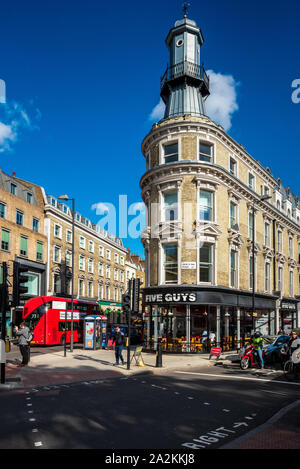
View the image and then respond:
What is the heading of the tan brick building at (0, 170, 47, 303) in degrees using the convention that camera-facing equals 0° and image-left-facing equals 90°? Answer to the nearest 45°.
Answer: approximately 315°

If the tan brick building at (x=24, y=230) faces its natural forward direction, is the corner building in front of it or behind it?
in front

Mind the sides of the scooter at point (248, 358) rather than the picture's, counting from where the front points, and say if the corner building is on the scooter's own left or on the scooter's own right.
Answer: on the scooter's own right

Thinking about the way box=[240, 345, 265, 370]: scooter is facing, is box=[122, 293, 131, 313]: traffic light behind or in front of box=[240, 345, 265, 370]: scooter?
in front

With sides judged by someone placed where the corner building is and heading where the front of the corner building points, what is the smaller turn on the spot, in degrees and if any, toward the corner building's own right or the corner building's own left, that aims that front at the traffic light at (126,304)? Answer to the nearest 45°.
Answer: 0° — it already faces it

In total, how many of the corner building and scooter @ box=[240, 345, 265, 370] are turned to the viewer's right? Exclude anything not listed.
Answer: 0

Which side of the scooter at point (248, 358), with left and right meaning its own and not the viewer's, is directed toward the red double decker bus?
right

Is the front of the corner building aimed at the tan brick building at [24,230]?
no

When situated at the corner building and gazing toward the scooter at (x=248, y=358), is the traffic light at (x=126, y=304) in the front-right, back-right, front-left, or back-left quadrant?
front-right

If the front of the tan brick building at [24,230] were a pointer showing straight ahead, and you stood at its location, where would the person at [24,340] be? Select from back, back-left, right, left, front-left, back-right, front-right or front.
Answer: front-right

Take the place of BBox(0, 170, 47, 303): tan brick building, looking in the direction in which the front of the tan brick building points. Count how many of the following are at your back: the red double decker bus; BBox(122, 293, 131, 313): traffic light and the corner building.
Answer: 0

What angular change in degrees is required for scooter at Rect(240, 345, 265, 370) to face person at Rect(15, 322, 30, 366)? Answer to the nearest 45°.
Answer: approximately 45° to its right

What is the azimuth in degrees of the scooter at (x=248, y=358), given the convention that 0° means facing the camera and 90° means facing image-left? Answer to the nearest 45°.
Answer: approximately 45°

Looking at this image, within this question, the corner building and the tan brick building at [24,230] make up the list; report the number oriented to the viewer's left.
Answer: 0

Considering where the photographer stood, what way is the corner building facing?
facing the viewer
